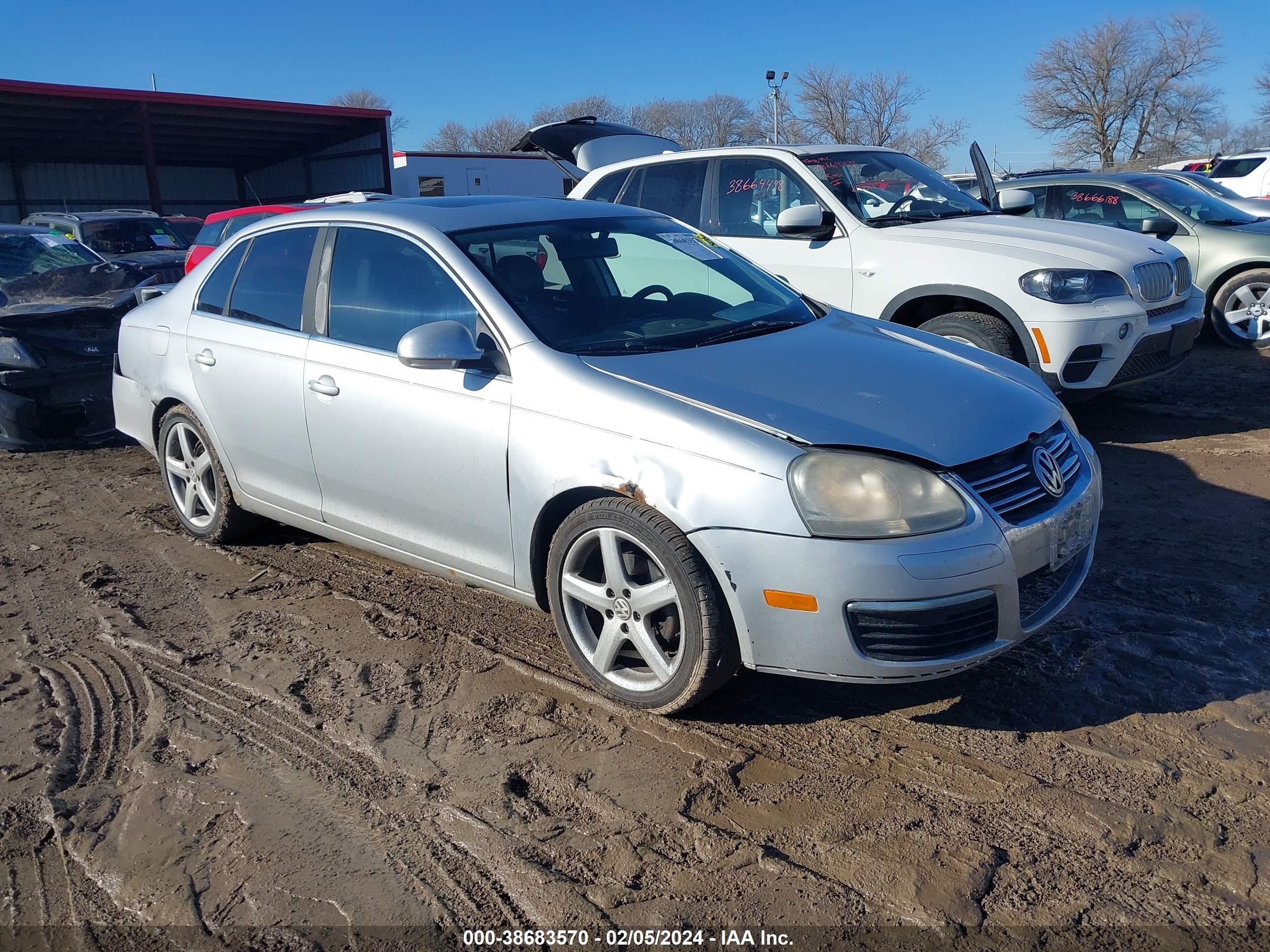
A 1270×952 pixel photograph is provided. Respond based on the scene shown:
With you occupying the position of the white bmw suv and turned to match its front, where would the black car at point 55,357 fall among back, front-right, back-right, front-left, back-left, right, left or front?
back-right

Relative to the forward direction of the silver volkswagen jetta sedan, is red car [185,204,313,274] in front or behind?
behind

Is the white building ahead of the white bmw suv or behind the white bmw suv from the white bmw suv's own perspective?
behind

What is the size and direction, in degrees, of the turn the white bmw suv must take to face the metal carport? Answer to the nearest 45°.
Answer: approximately 180°

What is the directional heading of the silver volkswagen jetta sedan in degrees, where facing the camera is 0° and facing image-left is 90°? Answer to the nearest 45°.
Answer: approximately 315°

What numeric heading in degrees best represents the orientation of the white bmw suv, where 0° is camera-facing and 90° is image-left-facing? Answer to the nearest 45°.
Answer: approximately 315°

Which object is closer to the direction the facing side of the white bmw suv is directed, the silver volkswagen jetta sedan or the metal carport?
the silver volkswagen jetta sedan

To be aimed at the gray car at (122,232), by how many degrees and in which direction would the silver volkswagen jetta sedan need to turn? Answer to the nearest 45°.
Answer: approximately 180°
